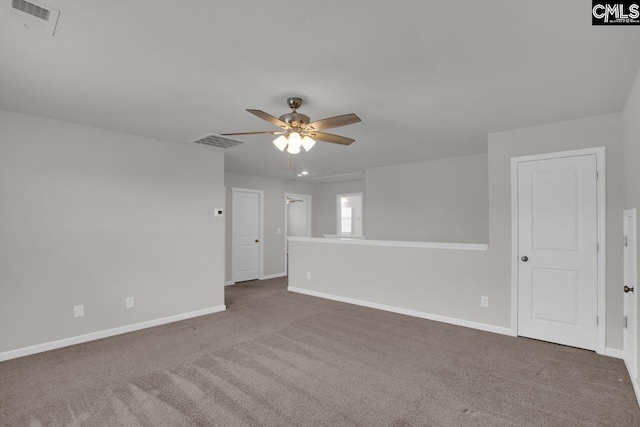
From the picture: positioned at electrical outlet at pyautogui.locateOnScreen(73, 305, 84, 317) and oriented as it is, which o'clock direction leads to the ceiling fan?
The ceiling fan is roughly at 11 o'clock from the electrical outlet.

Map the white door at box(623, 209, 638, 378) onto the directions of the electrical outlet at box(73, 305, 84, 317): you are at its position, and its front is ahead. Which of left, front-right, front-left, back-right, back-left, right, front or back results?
front-left

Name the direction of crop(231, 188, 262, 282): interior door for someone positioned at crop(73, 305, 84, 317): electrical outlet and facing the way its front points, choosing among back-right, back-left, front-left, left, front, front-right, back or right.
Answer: back-left

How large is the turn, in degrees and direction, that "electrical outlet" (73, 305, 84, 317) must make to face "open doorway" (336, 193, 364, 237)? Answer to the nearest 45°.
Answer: approximately 90° to its left
